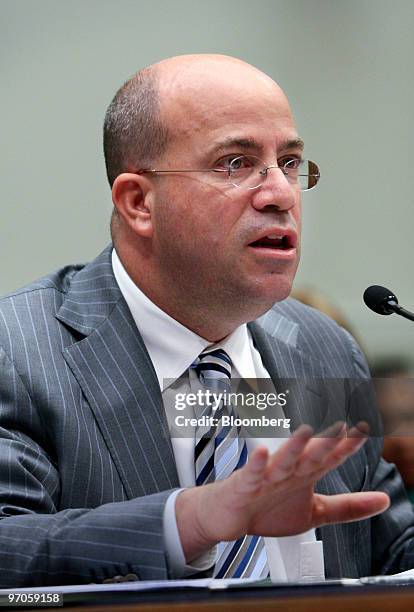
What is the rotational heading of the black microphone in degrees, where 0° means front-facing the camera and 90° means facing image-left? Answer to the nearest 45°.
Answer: approximately 90°

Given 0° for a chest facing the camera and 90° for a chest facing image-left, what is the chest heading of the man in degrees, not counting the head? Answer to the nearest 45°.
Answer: approximately 315°
